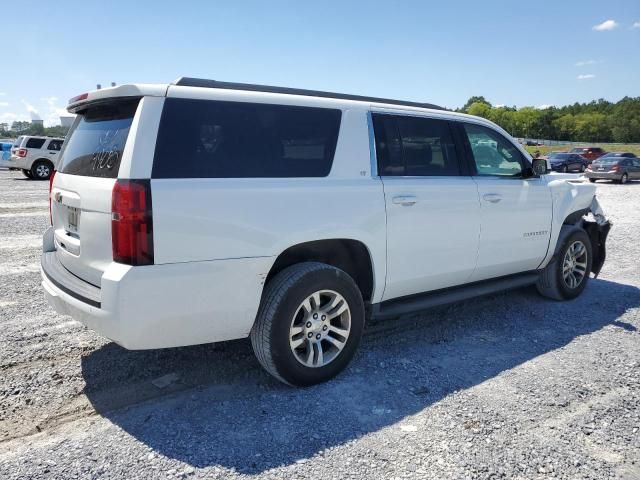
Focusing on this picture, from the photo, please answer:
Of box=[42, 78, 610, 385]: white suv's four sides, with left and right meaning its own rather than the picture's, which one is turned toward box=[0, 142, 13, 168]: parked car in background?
left

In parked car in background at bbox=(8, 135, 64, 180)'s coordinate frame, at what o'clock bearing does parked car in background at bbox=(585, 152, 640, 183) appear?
parked car in background at bbox=(585, 152, 640, 183) is roughly at 2 o'clock from parked car in background at bbox=(8, 135, 64, 180).

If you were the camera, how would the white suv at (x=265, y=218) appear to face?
facing away from the viewer and to the right of the viewer

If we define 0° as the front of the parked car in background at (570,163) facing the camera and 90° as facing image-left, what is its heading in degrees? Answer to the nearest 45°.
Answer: approximately 45°

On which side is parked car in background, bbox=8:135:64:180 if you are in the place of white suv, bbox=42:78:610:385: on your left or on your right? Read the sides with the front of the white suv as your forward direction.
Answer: on your left

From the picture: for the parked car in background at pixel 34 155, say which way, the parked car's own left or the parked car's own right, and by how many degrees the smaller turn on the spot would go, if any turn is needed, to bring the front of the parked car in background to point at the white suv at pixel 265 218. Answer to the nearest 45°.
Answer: approximately 135° to the parked car's own right

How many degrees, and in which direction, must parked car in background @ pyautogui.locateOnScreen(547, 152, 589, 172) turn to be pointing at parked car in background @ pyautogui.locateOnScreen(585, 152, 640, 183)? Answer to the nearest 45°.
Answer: approximately 45° to its left

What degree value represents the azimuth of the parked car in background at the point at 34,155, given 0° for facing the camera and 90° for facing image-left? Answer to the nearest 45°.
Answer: approximately 225°
